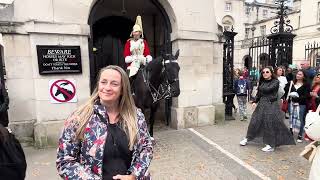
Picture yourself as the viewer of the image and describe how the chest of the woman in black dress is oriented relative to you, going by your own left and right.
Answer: facing the viewer and to the left of the viewer

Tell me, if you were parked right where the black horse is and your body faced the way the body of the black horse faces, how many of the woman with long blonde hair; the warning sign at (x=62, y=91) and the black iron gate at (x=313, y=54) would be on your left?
1

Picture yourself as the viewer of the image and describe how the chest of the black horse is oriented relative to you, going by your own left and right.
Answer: facing the viewer and to the right of the viewer

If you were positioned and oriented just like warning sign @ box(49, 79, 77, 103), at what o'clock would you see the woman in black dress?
The woman in black dress is roughly at 10 o'clock from the warning sign.

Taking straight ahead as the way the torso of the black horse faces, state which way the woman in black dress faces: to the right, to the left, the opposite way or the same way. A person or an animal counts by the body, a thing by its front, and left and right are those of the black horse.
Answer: to the right

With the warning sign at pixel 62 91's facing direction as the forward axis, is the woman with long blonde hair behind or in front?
in front

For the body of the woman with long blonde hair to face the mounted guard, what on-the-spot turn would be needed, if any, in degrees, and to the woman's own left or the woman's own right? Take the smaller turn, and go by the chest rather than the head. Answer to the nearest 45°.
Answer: approximately 180°

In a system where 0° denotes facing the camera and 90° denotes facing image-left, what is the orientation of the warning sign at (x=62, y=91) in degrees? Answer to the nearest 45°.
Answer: approximately 0°

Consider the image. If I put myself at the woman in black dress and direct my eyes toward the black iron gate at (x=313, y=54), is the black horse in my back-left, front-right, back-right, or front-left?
back-left

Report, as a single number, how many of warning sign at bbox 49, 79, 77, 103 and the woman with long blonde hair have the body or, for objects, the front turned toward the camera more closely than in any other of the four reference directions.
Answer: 2

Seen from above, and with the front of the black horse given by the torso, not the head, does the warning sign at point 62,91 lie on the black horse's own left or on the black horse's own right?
on the black horse's own right

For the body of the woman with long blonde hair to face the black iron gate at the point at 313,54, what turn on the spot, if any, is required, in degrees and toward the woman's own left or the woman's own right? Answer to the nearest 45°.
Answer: approximately 135° to the woman's own left

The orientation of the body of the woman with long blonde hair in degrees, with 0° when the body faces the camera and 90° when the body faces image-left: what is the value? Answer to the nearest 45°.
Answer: approximately 0°
